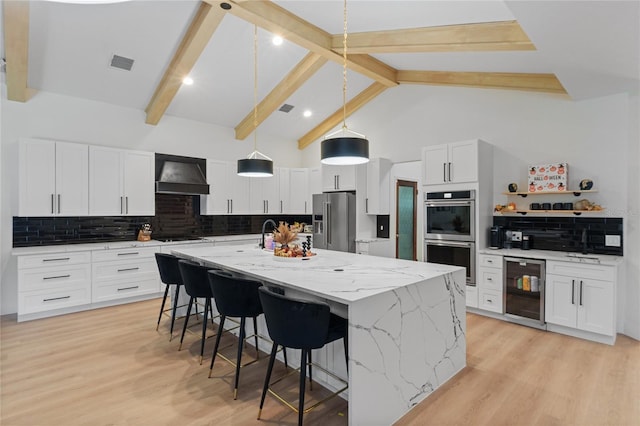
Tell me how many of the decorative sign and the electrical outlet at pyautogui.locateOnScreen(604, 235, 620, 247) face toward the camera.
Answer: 2

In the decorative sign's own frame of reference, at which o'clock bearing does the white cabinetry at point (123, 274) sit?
The white cabinetry is roughly at 2 o'clock from the decorative sign.

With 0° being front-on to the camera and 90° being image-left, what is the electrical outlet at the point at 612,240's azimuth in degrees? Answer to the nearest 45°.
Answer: approximately 0°

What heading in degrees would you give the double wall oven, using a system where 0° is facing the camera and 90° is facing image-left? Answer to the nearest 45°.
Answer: approximately 45°

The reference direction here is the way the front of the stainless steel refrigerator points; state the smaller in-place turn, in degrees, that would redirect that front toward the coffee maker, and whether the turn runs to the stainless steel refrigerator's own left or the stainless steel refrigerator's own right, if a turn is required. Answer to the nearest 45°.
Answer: approximately 90° to the stainless steel refrigerator's own left

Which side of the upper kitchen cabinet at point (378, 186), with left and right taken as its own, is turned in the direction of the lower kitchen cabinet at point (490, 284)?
left

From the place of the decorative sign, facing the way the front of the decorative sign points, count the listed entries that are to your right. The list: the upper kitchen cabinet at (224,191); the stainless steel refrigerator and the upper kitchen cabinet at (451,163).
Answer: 3

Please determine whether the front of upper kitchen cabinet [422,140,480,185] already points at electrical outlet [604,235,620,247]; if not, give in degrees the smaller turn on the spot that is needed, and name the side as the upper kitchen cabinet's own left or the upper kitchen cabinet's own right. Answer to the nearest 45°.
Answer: approximately 135° to the upper kitchen cabinet's own left

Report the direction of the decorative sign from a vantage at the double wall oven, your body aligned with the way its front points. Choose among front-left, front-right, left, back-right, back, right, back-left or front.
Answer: back-left

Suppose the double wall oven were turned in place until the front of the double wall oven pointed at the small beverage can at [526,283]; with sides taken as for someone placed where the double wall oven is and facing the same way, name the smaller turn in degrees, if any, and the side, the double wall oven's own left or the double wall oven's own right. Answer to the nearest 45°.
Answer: approximately 90° to the double wall oven's own left
